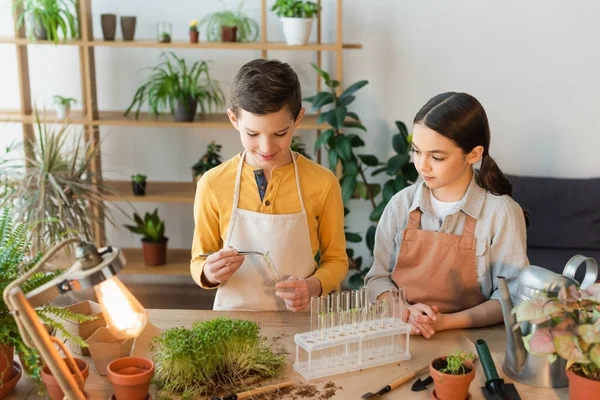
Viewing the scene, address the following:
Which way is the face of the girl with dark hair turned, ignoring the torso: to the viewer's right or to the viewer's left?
to the viewer's left

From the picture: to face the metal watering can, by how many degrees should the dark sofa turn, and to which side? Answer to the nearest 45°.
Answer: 0° — it already faces it

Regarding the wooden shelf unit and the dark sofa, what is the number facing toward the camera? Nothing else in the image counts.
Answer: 2

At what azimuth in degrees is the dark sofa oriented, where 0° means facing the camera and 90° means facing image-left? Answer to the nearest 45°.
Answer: approximately 0°

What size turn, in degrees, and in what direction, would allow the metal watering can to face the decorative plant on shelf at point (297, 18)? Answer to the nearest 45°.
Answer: approximately 45° to its right

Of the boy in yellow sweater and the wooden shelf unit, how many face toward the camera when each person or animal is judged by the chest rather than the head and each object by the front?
2

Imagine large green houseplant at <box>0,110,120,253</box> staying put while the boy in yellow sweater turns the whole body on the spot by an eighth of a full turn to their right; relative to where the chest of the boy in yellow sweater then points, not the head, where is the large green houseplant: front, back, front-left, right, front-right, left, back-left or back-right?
right

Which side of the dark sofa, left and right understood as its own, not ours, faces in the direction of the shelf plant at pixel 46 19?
right

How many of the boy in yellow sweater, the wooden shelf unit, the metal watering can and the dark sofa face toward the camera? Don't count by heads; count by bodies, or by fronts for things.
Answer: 3

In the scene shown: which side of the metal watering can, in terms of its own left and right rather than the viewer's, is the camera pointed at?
left

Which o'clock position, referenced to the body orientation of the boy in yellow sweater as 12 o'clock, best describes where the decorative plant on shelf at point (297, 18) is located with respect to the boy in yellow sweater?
The decorative plant on shelf is roughly at 6 o'clock from the boy in yellow sweater.

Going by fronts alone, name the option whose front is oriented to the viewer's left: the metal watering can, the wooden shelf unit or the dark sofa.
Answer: the metal watering can

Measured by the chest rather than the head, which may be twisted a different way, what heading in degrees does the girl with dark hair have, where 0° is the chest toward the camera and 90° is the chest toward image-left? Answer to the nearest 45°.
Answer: approximately 45°
